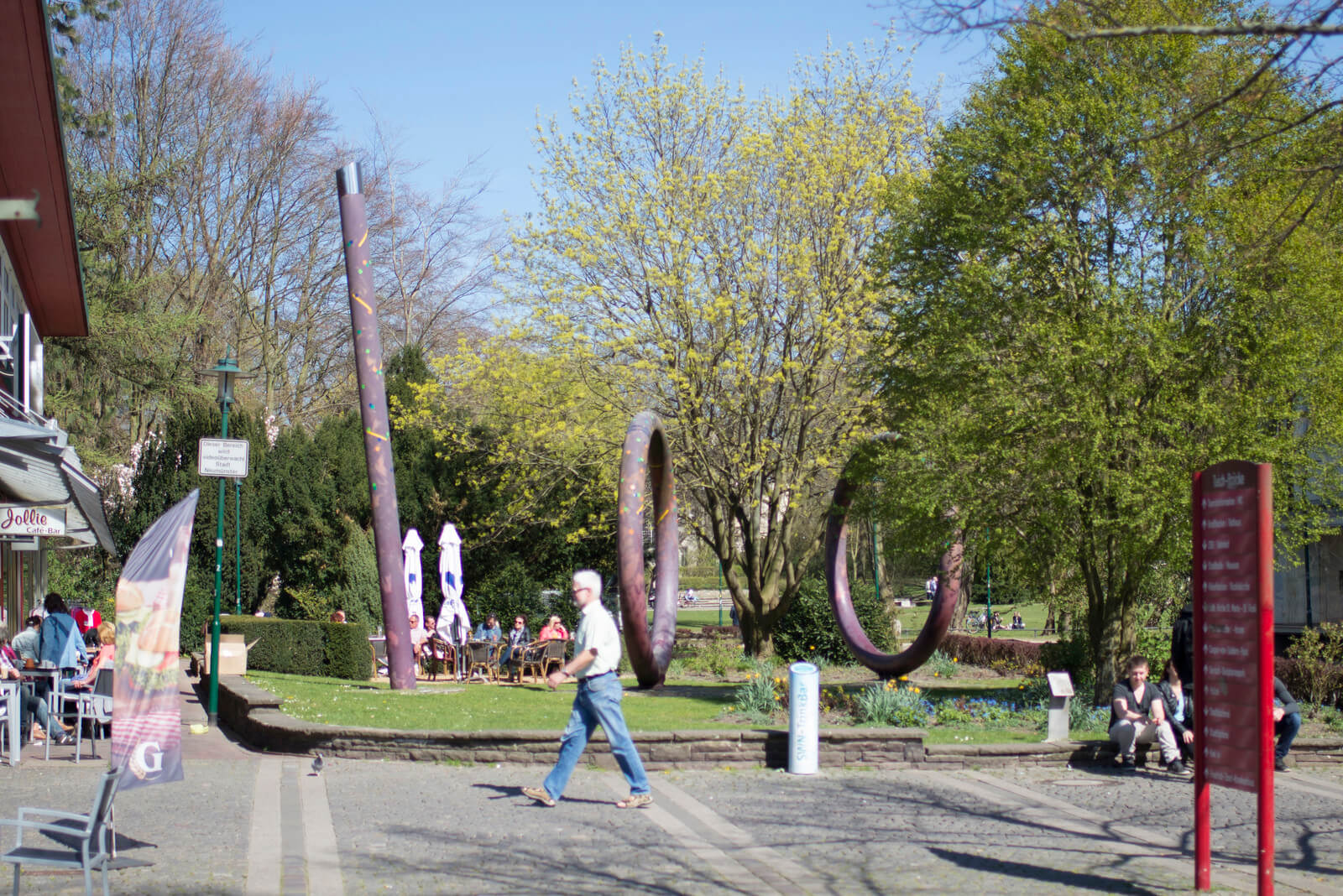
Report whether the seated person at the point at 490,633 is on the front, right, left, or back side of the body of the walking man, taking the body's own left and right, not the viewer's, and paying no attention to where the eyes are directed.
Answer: right

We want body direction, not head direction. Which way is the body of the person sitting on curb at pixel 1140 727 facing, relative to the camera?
toward the camera

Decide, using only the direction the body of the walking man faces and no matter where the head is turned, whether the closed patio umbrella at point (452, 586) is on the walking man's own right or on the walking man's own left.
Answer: on the walking man's own right

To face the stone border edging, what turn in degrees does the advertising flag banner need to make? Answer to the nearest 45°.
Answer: approximately 135° to its left

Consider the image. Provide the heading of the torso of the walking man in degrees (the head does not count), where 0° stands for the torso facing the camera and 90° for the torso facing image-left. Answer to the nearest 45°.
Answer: approximately 90°

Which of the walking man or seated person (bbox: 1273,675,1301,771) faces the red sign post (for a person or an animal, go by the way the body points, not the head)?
the seated person

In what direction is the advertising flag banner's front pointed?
toward the camera

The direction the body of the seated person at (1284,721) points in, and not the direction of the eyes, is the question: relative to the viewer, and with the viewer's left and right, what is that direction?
facing the viewer

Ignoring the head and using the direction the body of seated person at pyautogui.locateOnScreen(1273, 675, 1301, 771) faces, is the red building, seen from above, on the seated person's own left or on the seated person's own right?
on the seated person's own right

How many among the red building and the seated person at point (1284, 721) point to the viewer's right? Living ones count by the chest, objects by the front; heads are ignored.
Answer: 1

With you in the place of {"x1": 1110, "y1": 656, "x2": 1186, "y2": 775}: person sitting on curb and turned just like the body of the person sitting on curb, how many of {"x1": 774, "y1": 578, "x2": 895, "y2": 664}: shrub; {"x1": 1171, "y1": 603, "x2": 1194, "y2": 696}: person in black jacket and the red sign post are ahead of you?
1

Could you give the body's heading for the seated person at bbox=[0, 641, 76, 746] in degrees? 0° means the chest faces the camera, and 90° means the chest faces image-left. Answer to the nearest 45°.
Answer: approximately 270°
